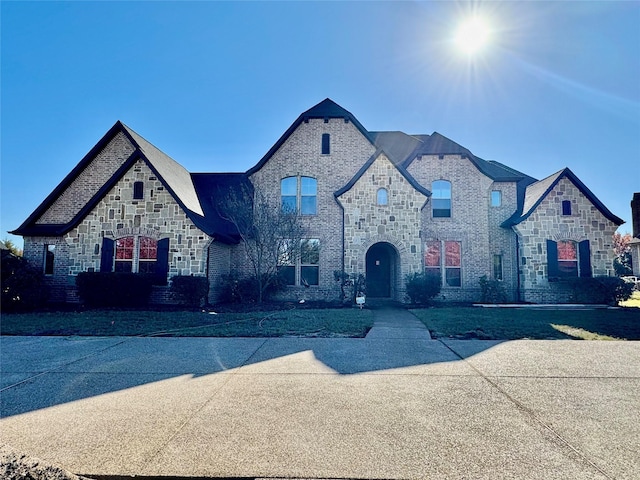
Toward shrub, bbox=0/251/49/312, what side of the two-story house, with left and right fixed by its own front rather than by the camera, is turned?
right

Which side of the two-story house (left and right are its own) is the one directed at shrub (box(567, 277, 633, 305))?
left

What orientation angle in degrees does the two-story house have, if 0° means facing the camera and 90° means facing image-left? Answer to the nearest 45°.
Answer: approximately 0°

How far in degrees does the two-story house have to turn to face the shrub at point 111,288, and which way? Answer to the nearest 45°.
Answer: approximately 90° to its right
